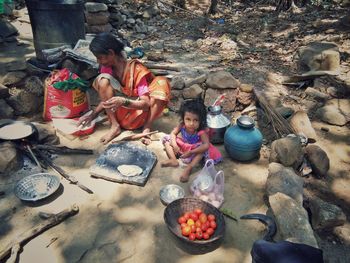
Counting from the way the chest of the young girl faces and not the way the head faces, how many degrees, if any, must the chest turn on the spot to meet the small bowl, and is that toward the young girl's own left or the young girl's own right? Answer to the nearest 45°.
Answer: approximately 45° to the young girl's own left

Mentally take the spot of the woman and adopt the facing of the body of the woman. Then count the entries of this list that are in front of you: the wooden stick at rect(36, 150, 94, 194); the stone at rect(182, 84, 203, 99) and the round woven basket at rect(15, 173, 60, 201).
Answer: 2

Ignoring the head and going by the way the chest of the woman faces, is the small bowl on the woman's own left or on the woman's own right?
on the woman's own left

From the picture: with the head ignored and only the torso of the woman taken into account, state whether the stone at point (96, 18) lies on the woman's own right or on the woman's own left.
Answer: on the woman's own right

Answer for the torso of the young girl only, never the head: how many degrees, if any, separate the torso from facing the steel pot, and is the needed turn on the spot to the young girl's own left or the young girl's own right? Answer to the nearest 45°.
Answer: approximately 180°

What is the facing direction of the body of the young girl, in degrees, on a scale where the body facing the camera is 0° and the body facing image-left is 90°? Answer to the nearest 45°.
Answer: approximately 45°

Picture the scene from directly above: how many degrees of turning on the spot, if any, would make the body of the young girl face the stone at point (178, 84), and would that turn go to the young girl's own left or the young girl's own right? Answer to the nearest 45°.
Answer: approximately 135° to the young girl's own right

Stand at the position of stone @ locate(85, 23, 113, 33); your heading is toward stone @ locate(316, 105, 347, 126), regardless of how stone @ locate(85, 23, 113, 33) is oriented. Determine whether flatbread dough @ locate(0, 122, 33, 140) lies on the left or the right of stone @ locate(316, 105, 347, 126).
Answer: right

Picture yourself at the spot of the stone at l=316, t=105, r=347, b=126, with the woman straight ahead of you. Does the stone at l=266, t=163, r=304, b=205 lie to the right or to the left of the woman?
left

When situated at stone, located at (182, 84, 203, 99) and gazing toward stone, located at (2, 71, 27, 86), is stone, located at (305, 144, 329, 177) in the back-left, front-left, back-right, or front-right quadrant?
back-left
